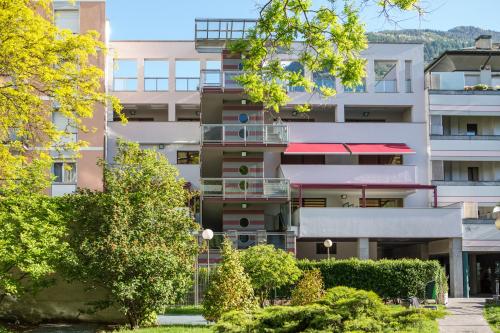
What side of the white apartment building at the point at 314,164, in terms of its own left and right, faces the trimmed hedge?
front

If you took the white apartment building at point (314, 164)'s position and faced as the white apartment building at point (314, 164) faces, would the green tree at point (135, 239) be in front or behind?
in front

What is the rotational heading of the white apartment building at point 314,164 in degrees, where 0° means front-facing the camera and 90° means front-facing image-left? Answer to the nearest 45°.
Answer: approximately 0°

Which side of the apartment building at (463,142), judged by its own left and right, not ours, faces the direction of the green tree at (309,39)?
front

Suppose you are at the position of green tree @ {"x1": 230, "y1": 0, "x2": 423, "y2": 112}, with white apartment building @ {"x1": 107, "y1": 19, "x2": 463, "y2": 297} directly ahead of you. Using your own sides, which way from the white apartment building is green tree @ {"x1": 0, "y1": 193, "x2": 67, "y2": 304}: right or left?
left

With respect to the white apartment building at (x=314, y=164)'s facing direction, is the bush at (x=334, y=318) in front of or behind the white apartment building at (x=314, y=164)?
in front

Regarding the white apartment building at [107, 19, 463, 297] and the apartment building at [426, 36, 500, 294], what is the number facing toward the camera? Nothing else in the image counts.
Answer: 2

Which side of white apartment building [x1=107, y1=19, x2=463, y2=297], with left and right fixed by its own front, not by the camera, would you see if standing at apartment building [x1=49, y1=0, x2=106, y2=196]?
right

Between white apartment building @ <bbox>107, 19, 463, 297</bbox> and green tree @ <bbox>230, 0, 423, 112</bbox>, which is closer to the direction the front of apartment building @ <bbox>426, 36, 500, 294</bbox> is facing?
the green tree
